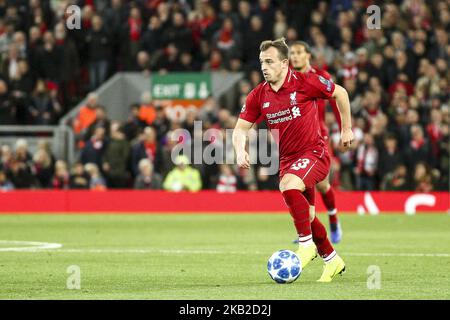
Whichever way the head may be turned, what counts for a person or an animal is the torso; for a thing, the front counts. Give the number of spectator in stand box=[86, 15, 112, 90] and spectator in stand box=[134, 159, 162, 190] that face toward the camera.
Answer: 2

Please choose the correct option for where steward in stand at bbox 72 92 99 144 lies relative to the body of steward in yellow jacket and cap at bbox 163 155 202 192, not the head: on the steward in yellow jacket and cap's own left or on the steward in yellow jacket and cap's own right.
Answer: on the steward in yellow jacket and cap's own right

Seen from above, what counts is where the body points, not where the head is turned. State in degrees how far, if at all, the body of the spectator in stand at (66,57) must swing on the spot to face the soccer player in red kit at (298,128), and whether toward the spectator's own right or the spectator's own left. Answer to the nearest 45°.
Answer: approximately 45° to the spectator's own left

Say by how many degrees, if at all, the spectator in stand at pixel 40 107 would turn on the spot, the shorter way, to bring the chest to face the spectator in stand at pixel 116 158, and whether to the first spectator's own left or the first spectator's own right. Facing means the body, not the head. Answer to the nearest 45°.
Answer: approximately 45° to the first spectator's own left
